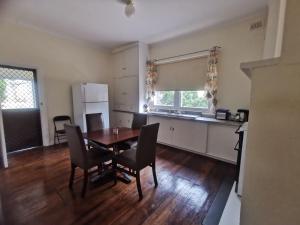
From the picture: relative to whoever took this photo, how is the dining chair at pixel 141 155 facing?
facing away from the viewer and to the left of the viewer

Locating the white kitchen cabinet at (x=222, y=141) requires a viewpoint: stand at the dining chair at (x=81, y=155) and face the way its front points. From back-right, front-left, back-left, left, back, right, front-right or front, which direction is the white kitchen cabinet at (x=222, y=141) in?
front-right

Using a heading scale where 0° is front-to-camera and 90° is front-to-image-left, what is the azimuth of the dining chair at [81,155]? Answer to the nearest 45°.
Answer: approximately 225°

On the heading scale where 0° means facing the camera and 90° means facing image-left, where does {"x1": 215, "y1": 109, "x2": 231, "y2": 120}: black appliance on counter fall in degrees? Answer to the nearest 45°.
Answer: approximately 45°

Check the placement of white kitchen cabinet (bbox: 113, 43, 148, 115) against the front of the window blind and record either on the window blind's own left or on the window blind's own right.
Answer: on the window blind's own right

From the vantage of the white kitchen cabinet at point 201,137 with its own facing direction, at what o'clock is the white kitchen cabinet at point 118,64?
the white kitchen cabinet at point 118,64 is roughly at 2 o'clock from the white kitchen cabinet at point 201,137.

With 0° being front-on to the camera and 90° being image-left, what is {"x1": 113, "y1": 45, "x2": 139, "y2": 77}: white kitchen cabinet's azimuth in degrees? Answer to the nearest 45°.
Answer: approximately 45°

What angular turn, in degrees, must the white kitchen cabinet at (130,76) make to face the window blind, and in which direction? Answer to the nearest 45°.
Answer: approximately 90° to its left
